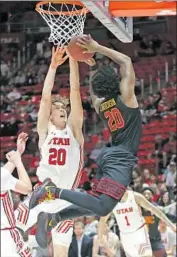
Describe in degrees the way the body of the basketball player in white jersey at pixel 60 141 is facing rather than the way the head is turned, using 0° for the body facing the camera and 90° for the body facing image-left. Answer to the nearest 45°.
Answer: approximately 0°

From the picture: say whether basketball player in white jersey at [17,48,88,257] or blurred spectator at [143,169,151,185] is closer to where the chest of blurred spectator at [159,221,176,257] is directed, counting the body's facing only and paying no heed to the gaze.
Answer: the basketball player in white jersey

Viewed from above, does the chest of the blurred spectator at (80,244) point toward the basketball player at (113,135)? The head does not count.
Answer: yes

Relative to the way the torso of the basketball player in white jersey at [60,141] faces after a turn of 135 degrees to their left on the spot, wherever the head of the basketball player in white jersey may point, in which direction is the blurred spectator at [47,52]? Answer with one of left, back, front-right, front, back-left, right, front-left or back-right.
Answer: front-left

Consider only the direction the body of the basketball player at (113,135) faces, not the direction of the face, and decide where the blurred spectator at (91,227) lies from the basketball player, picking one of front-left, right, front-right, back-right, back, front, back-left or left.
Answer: front-left
